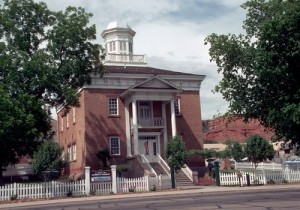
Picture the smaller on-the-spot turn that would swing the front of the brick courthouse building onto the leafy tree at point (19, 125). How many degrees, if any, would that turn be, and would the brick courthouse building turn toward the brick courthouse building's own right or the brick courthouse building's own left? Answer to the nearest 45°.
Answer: approximately 90° to the brick courthouse building's own right

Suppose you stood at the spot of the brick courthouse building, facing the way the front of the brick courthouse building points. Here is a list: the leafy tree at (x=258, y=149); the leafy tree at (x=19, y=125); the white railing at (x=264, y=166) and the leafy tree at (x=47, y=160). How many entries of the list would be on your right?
2

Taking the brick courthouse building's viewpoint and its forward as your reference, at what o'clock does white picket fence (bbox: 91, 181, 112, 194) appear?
The white picket fence is roughly at 2 o'clock from the brick courthouse building.

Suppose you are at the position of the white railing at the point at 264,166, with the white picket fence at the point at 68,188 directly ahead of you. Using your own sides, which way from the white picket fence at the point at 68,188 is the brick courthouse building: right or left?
right

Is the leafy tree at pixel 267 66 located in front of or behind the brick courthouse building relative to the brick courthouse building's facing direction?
in front

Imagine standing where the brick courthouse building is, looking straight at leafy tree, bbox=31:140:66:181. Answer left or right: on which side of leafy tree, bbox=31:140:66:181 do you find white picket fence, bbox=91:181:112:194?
left

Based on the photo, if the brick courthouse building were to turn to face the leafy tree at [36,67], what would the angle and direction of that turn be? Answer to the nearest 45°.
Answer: approximately 90° to its right

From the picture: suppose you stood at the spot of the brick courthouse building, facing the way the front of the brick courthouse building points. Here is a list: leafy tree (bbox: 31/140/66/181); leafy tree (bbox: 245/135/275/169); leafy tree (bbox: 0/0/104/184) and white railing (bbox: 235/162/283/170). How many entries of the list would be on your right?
2

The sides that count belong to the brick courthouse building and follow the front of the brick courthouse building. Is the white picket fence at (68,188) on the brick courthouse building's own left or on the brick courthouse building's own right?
on the brick courthouse building's own right

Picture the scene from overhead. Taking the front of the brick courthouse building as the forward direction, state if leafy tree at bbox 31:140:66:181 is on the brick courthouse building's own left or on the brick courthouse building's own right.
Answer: on the brick courthouse building's own right

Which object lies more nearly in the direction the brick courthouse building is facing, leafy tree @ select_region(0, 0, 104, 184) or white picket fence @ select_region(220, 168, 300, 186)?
the white picket fence

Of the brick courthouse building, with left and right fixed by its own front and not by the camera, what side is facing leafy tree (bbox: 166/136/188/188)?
front

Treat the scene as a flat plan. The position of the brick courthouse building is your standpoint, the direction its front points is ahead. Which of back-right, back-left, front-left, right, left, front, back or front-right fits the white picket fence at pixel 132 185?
front-right

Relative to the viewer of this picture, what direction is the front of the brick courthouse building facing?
facing the viewer and to the right of the viewer

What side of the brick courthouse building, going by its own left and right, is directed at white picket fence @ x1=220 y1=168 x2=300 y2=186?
front

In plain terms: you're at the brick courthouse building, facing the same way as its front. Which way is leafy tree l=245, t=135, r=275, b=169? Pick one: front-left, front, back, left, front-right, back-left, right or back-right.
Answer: front-left

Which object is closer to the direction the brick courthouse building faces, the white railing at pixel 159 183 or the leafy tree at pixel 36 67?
the white railing
